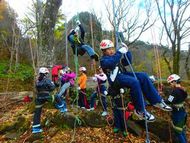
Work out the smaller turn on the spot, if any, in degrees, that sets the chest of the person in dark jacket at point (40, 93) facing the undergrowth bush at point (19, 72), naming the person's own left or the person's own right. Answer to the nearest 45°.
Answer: approximately 45° to the person's own left

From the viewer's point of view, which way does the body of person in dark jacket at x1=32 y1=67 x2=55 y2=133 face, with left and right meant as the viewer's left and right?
facing away from the viewer and to the right of the viewer
